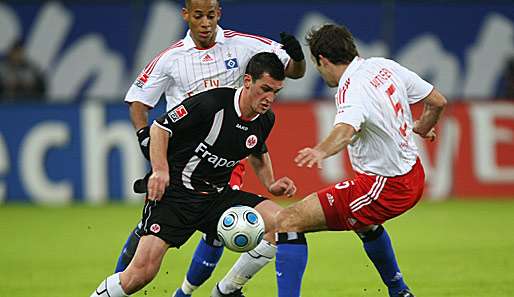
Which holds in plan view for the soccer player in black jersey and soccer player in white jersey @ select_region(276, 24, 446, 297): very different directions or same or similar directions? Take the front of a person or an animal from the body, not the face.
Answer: very different directions

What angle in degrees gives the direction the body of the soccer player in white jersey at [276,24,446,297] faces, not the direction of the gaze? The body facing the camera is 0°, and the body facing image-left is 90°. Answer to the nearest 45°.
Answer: approximately 135°

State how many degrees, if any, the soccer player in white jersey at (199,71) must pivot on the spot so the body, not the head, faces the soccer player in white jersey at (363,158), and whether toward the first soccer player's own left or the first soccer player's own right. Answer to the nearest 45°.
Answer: approximately 45° to the first soccer player's own left

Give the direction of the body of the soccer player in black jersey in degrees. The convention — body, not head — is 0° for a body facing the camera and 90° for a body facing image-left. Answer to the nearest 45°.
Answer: approximately 315°

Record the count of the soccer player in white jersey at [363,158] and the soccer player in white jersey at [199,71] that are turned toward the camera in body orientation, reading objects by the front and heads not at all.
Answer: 1
